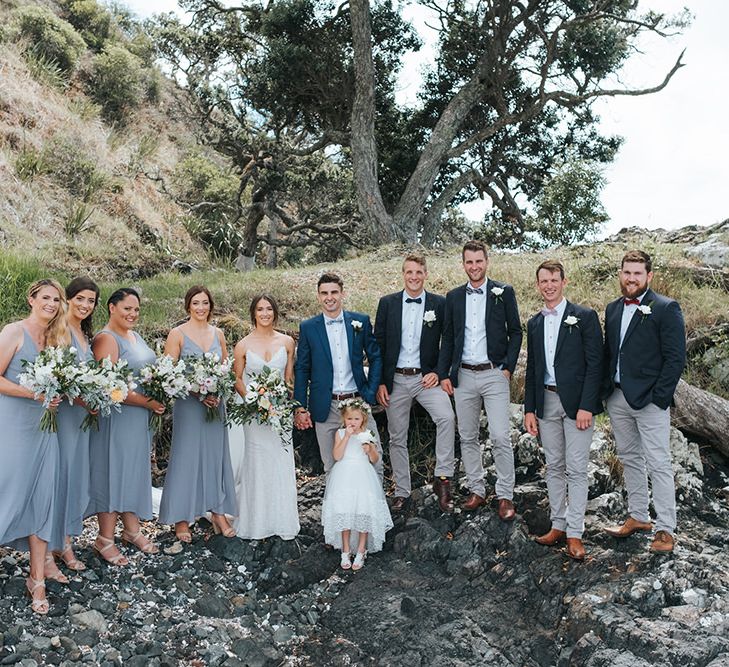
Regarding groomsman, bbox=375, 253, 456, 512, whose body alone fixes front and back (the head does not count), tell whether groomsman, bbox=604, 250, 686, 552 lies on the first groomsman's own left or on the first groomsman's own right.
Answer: on the first groomsman's own left

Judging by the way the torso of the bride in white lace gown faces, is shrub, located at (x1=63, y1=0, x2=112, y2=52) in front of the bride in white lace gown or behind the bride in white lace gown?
behind

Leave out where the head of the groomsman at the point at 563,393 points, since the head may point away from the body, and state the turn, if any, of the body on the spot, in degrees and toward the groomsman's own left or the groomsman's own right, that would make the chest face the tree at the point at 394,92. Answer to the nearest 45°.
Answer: approximately 135° to the groomsman's own right

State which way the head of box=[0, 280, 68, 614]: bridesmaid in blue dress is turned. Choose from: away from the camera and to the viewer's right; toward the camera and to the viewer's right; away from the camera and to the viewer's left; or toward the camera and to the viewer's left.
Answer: toward the camera and to the viewer's right

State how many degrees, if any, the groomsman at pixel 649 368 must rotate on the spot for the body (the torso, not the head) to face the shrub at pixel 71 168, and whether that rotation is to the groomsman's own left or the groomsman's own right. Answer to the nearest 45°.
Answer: approximately 90° to the groomsman's own right

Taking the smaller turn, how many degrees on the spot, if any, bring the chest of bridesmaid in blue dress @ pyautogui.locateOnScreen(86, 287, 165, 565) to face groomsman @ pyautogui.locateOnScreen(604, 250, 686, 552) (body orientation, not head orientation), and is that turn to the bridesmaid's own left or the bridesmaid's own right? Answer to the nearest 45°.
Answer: approximately 45° to the bridesmaid's own left
